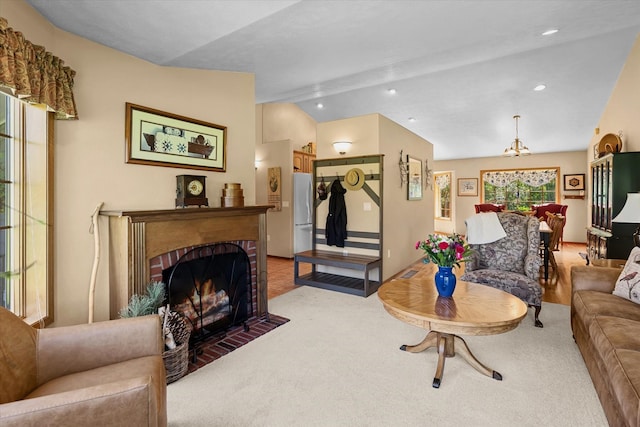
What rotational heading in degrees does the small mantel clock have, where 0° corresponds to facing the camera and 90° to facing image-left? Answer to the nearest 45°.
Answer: approximately 315°

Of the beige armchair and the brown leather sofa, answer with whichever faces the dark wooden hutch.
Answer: the beige armchair

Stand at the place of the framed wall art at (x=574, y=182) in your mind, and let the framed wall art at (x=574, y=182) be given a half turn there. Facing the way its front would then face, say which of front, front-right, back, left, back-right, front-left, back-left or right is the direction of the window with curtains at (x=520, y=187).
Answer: left

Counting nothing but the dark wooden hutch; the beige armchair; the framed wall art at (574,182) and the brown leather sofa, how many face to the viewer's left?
2

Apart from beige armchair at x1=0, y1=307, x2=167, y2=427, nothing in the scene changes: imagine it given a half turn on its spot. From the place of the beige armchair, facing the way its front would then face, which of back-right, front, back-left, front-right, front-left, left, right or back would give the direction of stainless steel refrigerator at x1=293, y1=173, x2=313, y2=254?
back-right

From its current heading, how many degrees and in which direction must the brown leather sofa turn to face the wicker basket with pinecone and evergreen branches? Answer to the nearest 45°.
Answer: approximately 45° to its left

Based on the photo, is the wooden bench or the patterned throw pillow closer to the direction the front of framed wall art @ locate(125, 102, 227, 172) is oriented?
the patterned throw pillow

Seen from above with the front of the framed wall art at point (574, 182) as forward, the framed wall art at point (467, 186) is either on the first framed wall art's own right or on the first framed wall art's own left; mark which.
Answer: on the first framed wall art's own right

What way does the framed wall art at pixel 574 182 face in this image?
toward the camera

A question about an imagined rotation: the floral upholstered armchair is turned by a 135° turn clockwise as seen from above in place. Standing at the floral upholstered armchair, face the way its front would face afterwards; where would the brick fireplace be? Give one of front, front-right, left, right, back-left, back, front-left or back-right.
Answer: back-left

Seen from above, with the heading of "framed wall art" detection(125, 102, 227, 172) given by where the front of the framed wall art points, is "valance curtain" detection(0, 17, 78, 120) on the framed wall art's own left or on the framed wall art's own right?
on the framed wall art's own right

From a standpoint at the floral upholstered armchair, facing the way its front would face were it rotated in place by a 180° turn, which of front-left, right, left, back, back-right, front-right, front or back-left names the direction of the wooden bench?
back-left

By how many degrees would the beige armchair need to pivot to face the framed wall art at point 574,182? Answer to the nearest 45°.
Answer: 0° — it already faces it

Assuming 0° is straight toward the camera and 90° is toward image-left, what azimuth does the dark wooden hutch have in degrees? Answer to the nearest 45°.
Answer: approximately 90°

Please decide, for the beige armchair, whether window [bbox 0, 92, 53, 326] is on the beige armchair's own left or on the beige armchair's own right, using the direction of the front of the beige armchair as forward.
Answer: on the beige armchair's own left

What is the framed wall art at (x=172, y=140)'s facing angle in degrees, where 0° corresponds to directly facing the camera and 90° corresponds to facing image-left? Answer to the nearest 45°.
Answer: approximately 315°
